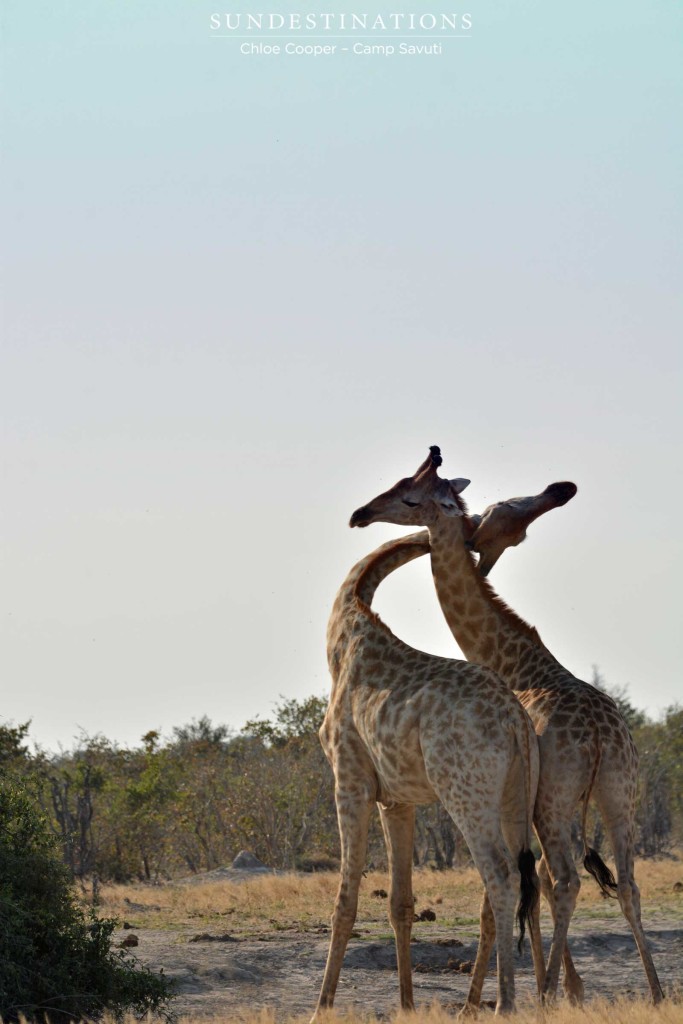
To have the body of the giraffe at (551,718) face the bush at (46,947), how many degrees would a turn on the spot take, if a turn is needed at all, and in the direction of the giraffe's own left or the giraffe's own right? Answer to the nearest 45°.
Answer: approximately 45° to the giraffe's own left

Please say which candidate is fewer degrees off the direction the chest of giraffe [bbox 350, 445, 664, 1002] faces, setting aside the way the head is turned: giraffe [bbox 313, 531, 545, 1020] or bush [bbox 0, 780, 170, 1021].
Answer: the bush

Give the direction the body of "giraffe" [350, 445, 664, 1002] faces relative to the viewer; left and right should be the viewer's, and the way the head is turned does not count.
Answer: facing away from the viewer and to the left of the viewer

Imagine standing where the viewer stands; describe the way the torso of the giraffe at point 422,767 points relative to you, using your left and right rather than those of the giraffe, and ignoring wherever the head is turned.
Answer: facing away from the viewer and to the left of the viewer

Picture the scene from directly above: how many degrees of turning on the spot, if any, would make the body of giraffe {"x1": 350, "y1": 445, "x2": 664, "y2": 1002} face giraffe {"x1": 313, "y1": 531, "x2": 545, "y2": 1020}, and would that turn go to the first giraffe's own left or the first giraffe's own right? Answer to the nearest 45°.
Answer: approximately 90° to the first giraffe's own left

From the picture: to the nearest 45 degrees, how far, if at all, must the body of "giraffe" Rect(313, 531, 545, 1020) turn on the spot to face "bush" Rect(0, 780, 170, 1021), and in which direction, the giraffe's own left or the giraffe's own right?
approximately 45° to the giraffe's own left

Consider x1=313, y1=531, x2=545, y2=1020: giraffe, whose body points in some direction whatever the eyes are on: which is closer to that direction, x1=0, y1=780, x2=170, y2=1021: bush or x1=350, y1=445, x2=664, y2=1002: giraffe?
the bush

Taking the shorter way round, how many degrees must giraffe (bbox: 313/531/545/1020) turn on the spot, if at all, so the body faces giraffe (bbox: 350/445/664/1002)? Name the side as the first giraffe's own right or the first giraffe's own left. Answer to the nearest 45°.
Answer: approximately 90° to the first giraffe's own right
